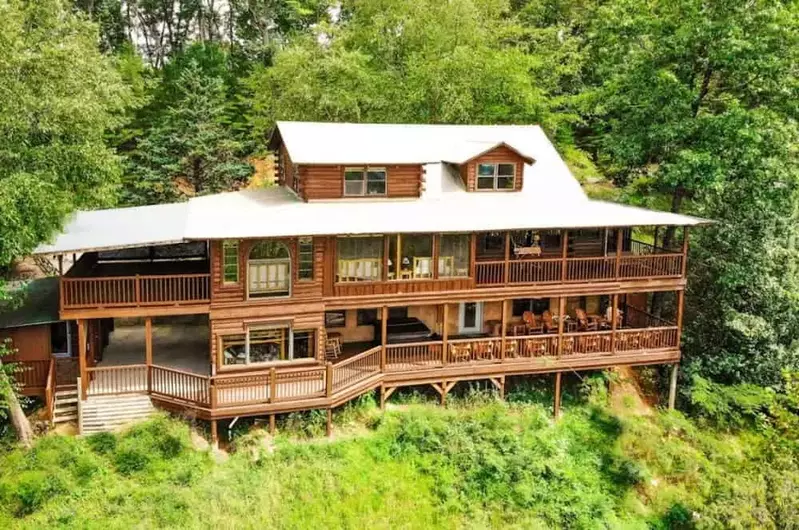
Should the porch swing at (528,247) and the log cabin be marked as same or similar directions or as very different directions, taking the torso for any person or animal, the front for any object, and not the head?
same or similar directions

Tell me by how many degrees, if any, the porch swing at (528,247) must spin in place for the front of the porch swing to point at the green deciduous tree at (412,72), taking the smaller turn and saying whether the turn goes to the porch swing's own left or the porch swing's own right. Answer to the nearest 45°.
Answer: approximately 135° to the porch swing's own right

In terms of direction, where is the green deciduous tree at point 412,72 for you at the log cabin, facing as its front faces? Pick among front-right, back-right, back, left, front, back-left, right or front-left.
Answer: back

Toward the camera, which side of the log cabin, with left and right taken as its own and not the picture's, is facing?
front

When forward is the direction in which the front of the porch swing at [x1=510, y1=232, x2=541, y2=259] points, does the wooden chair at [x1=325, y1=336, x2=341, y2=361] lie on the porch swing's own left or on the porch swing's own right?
on the porch swing's own right

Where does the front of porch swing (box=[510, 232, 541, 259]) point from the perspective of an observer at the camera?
facing the viewer

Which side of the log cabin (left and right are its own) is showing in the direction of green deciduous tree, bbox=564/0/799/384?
left
